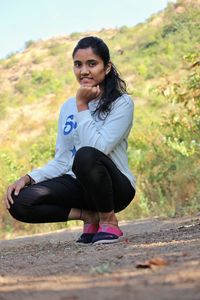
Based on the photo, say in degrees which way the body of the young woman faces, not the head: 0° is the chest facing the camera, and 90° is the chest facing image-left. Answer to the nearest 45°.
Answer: approximately 45°
